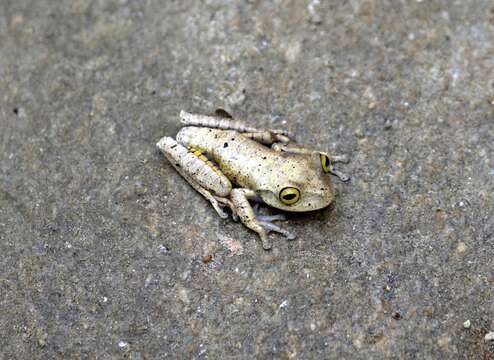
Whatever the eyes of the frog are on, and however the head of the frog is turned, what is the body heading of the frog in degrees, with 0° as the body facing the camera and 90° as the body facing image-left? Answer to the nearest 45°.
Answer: approximately 315°

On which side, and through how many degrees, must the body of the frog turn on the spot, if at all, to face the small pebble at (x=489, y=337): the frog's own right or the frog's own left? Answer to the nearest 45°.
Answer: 0° — it already faces it

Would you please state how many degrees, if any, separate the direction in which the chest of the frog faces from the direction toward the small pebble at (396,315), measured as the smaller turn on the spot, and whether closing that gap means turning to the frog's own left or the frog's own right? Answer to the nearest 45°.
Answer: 0° — it already faces it

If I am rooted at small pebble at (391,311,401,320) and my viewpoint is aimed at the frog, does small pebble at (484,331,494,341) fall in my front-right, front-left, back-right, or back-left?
back-right
